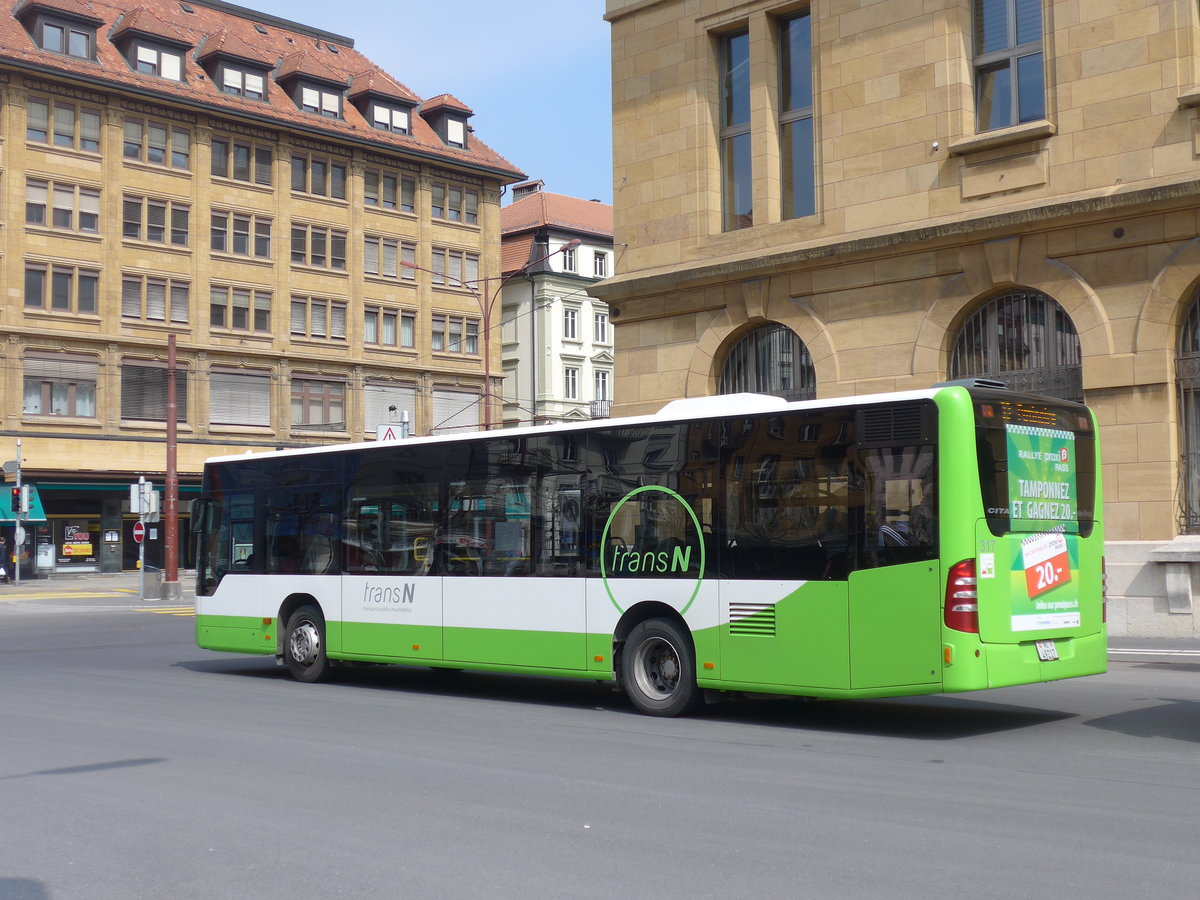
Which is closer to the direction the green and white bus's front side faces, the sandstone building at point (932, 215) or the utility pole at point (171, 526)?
the utility pole

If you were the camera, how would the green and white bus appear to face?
facing away from the viewer and to the left of the viewer

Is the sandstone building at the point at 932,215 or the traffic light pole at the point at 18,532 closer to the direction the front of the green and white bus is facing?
the traffic light pole

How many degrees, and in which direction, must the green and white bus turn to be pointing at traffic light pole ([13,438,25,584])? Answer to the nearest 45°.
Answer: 0° — it already faces it
